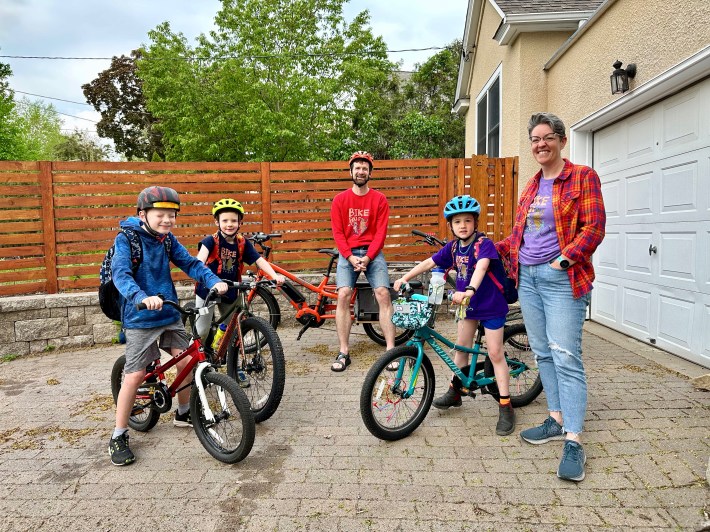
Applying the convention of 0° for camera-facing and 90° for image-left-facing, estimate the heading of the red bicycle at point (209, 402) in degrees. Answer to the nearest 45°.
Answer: approximately 315°

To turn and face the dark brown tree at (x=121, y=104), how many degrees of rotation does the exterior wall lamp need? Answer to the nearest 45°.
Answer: approximately 90° to its right

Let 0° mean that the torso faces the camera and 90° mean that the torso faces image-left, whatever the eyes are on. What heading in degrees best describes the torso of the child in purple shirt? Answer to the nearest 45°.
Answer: approximately 45°

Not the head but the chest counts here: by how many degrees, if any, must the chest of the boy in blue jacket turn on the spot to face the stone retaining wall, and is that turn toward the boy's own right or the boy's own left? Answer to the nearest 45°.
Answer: approximately 135° to the boy's own left

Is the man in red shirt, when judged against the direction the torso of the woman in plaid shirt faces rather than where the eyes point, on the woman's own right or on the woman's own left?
on the woman's own right

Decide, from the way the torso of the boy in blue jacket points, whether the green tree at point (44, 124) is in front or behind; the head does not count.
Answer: behind

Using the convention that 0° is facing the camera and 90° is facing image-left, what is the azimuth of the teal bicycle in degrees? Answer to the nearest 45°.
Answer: approximately 45°

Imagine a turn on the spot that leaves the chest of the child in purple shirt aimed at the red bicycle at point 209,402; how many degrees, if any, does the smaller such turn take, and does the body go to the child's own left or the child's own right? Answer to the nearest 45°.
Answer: approximately 45° to the child's own right

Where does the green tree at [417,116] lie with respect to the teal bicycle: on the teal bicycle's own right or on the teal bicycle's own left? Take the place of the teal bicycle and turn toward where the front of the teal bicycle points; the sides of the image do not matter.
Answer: on the teal bicycle's own right
